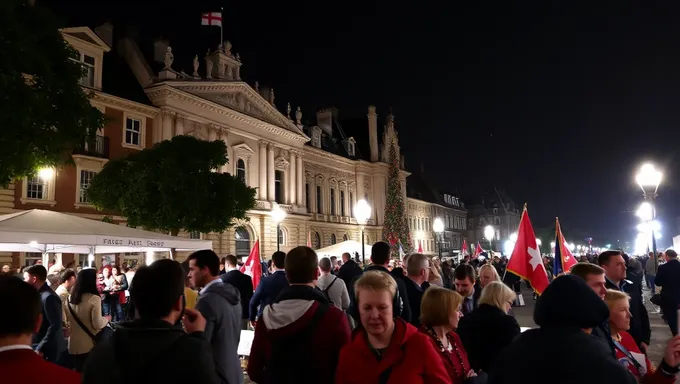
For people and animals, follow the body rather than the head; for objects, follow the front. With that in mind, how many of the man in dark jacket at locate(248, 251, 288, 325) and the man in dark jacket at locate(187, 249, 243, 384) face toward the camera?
0

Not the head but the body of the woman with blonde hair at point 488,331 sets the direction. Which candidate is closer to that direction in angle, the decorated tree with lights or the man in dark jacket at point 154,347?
the decorated tree with lights

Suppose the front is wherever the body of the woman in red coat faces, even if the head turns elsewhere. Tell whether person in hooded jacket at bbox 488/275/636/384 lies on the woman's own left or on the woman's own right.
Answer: on the woman's own left

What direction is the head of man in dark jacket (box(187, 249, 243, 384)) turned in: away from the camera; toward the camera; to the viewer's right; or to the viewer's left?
to the viewer's left

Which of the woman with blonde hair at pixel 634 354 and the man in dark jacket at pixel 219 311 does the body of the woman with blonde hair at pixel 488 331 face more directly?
the woman with blonde hair

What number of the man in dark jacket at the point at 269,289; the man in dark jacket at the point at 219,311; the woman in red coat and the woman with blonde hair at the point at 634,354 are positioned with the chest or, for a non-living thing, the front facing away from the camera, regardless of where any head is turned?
1

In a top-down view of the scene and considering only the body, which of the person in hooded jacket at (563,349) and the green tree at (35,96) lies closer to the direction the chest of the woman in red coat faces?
the person in hooded jacket

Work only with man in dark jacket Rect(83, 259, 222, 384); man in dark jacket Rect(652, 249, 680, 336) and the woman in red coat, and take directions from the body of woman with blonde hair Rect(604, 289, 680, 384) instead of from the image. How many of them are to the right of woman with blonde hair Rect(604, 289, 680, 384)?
2

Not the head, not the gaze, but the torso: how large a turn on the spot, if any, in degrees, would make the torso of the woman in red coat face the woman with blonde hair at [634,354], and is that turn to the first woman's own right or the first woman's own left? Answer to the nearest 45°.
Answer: approximately 135° to the first woman's own left

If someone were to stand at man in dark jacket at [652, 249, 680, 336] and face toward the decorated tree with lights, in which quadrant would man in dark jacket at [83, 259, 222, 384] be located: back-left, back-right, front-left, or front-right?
back-left

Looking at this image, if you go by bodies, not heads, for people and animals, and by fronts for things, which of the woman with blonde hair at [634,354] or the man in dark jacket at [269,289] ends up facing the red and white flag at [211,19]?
the man in dark jacket

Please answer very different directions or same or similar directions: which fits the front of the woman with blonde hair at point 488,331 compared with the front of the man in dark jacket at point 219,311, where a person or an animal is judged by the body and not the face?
very different directions

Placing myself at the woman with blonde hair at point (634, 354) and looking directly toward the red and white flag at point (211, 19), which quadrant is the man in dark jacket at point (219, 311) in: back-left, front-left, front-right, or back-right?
front-left

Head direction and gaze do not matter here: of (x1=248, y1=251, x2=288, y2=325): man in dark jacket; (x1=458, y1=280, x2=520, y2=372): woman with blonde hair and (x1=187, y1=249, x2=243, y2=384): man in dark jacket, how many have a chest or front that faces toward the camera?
0

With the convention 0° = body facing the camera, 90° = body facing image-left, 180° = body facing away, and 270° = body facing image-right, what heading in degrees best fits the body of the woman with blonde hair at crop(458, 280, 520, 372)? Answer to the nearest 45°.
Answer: approximately 225°

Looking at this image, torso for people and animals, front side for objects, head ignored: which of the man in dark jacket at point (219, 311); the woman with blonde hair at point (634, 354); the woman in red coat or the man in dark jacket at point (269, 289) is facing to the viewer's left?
the man in dark jacket at point (219, 311)

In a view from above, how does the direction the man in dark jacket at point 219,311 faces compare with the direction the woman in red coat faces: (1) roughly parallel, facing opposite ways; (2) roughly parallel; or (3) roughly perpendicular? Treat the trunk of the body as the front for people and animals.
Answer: roughly perpendicular

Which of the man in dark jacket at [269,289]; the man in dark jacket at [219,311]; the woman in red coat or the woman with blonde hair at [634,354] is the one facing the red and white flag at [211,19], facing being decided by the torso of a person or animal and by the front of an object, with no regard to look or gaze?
the man in dark jacket at [269,289]

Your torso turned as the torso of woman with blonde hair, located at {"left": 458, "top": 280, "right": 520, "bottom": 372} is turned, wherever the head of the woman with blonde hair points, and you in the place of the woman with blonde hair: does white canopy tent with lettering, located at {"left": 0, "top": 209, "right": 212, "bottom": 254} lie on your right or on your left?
on your left

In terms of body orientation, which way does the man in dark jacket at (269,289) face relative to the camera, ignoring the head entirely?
away from the camera

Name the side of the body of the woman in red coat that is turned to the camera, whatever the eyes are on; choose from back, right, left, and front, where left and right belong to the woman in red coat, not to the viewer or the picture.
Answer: front

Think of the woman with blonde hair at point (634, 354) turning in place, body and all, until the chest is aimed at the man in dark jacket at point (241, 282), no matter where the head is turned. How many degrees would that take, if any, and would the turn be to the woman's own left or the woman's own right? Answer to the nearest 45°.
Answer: approximately 180°
